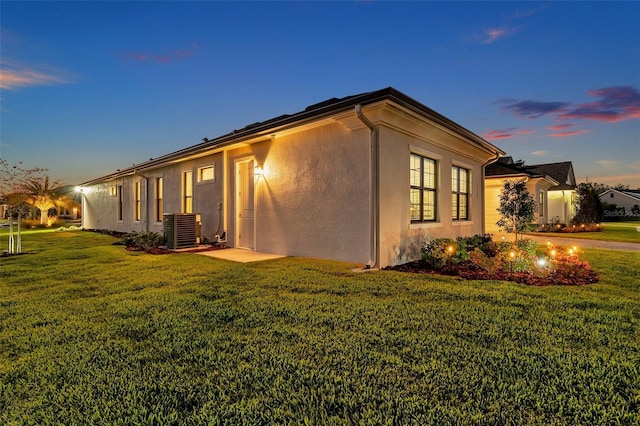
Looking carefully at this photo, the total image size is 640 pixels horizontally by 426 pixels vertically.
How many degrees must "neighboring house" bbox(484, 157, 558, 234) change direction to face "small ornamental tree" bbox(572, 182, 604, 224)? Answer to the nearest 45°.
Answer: approximately 90° to its left

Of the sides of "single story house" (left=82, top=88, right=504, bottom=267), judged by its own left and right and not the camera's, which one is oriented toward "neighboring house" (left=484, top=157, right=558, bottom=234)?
left

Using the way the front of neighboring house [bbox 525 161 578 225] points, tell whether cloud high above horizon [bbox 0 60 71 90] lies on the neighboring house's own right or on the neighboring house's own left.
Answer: on the neighboring house's own right

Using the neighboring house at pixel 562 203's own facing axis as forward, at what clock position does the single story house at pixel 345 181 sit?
The single story house is roughly at 2 o'clock from the neighboring house.
